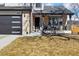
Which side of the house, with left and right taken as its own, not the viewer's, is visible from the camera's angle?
front
